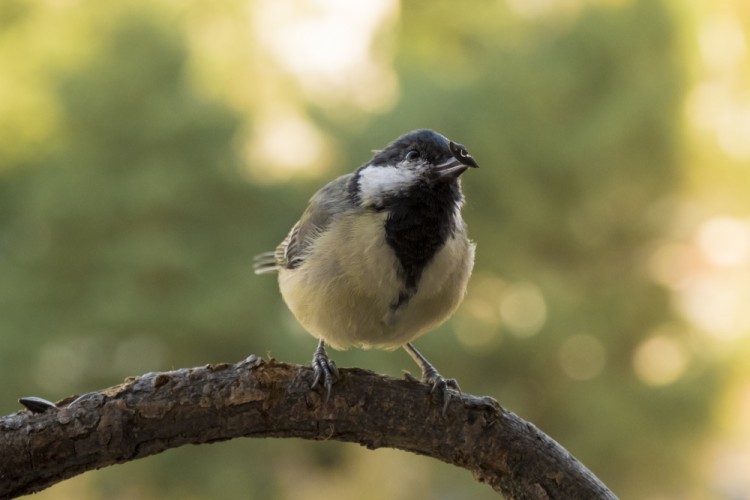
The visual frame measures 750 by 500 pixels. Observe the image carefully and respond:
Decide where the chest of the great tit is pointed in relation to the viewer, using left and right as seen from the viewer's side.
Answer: facing the viewer and to the right of the viewer
